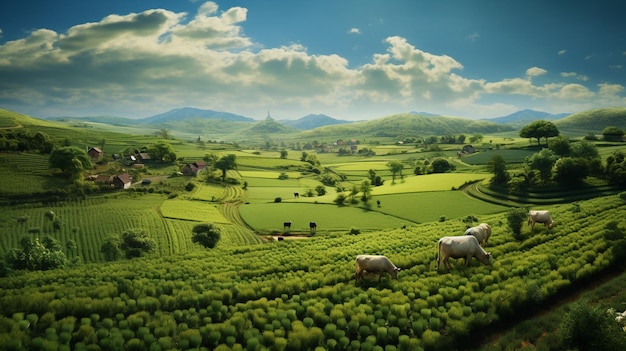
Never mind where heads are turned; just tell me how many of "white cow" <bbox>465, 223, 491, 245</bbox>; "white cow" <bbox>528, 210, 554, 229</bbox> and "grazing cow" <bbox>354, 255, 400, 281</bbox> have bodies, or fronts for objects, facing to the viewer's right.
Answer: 2

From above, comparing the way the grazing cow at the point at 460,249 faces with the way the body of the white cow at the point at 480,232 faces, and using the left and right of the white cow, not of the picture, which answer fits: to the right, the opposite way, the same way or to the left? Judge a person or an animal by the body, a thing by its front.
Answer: the opposite way

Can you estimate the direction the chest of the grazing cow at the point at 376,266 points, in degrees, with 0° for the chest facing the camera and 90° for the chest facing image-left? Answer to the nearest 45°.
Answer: approximately 270°

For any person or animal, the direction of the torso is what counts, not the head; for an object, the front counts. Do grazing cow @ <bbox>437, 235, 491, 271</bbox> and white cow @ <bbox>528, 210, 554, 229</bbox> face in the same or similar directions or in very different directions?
same or similar directions

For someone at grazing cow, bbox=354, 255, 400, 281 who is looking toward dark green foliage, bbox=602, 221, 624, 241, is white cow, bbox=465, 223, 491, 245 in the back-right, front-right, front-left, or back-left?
front-left

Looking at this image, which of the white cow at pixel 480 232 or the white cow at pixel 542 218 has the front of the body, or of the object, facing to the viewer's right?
the white cow at pixel 542 218

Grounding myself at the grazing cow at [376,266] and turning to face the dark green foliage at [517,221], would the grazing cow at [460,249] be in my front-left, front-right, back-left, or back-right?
front-right

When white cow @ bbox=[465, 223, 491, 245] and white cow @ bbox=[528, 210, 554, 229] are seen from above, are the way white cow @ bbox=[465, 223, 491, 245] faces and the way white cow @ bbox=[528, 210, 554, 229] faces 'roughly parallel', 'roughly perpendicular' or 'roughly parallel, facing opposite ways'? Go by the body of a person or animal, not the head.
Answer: roughly parallel, facing opposite ways

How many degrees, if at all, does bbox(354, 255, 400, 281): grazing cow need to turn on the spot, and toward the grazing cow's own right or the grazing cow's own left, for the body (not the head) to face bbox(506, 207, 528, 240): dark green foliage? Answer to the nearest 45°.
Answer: approximately 45° to the grazing cow's own left
